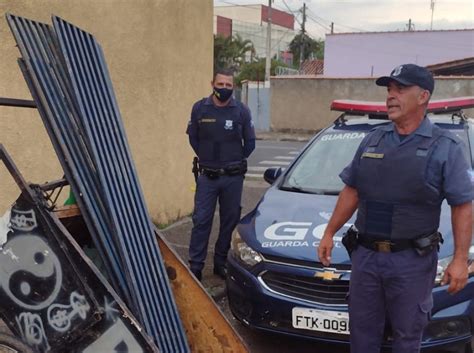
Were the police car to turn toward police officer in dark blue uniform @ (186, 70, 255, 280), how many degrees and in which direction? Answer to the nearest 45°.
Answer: approximately 90° to its right

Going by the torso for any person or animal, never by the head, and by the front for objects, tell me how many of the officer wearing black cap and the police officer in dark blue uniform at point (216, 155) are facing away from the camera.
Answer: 0

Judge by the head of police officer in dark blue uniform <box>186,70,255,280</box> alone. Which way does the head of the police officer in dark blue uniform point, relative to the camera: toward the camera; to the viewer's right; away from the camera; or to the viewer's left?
toward the camera

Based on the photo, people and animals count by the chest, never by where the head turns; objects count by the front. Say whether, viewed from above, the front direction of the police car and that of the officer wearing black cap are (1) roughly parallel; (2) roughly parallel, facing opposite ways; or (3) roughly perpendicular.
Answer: roughly parallel

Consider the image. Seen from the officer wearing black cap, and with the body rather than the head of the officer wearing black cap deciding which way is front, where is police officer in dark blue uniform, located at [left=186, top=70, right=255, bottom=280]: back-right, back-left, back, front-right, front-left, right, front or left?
right

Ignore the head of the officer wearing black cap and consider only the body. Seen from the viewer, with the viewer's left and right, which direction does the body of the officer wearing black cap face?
facing the viewer and to the left of the viewer

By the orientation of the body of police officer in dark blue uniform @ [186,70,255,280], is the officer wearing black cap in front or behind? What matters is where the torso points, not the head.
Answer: in front

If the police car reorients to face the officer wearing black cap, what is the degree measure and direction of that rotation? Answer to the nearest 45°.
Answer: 0° — it already faces them

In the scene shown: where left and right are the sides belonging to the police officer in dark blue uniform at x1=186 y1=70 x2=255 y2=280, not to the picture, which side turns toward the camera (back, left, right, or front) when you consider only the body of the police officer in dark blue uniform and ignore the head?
front

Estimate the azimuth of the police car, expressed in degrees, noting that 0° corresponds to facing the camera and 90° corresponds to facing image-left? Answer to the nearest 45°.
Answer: approximately 45°

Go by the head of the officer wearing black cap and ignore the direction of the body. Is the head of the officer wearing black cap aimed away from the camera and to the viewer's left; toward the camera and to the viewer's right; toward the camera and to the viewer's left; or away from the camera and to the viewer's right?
toward the camera and to the viewer's left
